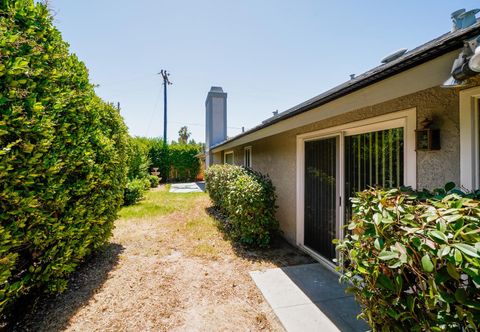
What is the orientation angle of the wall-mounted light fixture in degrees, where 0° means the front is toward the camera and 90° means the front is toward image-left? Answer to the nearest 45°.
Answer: approximately 45°

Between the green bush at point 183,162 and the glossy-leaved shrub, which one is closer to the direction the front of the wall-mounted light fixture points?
the glossy-leaved shrub

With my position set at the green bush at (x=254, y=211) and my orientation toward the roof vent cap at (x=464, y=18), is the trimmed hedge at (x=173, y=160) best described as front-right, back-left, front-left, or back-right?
back-left
